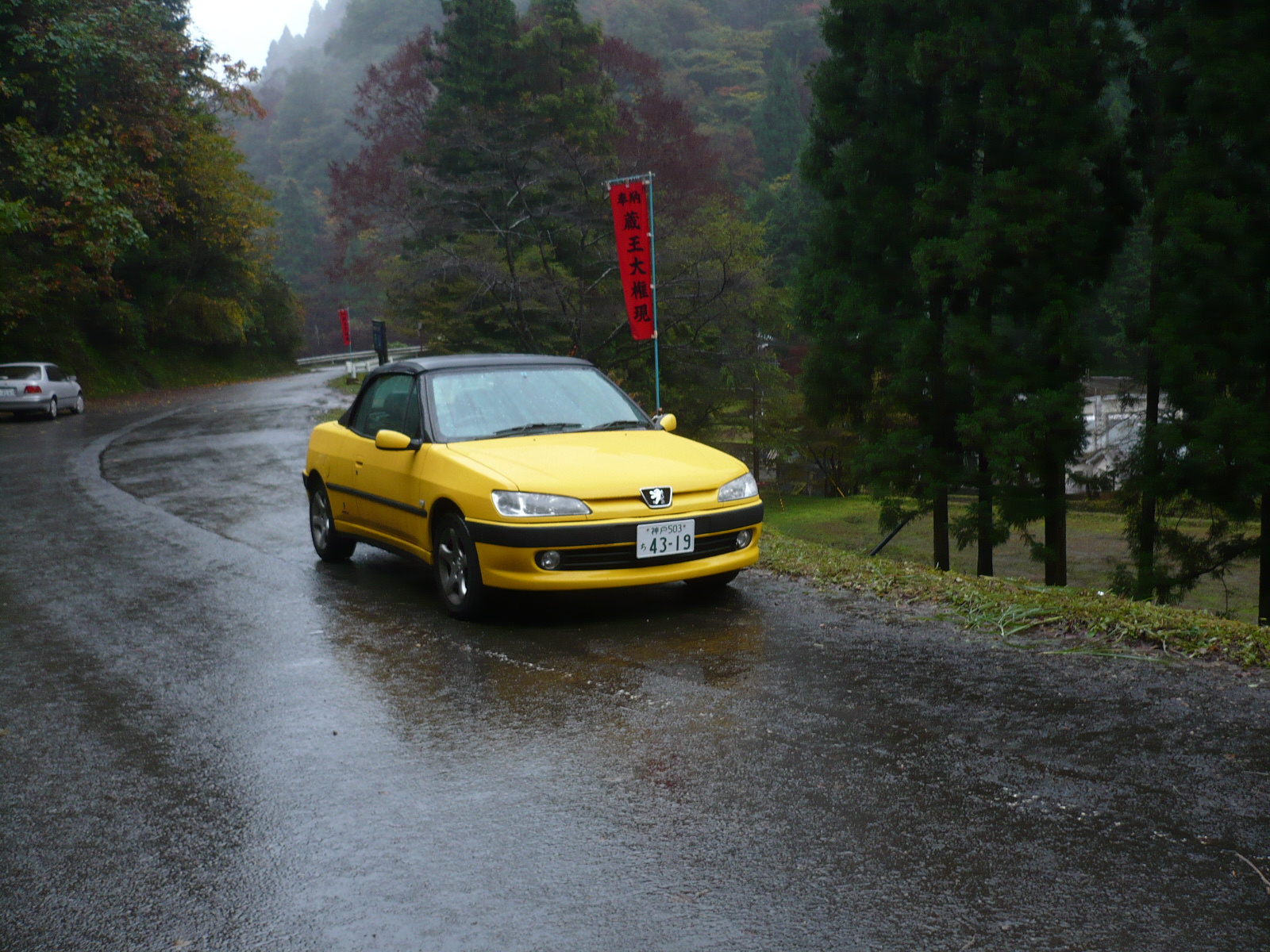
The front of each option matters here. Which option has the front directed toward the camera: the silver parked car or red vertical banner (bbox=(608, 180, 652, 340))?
the red vertical banner

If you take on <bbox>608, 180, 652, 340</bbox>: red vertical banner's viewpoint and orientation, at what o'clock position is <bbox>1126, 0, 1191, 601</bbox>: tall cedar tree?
The tall cedar tree is roughly at 9 o'clock from the red vertical banner.

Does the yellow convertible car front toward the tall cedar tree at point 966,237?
no

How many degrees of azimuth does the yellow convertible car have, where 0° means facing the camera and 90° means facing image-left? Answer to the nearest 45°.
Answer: approximately 315°

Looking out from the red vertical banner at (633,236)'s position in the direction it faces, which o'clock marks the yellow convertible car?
The yellow convertible car is roughly at 12 o'clock from the red vertical banner.

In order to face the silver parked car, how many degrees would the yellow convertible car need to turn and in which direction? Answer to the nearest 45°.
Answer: approximately 180°

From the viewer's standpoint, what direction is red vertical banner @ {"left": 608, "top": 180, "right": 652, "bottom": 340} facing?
toward the camera

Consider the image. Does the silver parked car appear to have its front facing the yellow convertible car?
no

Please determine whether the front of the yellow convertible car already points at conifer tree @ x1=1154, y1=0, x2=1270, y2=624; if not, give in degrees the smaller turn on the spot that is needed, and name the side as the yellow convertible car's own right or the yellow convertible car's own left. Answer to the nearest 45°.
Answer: approximately 90° to the yellow convertible car's own left

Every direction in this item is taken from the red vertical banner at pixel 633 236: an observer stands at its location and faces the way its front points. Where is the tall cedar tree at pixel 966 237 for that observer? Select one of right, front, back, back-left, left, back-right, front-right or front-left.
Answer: left

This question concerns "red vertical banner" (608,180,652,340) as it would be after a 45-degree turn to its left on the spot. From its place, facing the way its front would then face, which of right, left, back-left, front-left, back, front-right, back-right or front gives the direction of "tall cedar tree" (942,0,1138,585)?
front-left

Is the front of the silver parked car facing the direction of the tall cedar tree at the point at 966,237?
no

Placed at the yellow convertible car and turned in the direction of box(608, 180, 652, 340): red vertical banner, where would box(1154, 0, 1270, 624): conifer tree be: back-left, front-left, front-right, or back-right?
front-right

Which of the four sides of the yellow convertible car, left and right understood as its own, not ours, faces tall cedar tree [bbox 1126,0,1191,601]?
left

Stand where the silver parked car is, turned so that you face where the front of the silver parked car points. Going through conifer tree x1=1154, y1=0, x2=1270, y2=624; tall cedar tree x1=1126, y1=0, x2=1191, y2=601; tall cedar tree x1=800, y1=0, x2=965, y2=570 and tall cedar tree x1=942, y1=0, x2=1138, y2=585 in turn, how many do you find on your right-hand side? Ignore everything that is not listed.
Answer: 4

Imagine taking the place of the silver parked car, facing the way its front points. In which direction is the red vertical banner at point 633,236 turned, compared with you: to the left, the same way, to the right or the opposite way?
the opposite way

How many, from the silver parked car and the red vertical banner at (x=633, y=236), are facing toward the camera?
1

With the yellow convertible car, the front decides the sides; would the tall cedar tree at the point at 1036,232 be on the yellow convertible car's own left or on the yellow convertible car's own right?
on the yellow convertible car's own left
